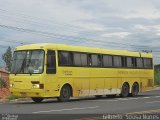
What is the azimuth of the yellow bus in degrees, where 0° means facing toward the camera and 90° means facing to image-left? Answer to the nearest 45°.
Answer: approximately 45°

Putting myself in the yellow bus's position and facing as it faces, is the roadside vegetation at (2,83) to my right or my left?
on my right
